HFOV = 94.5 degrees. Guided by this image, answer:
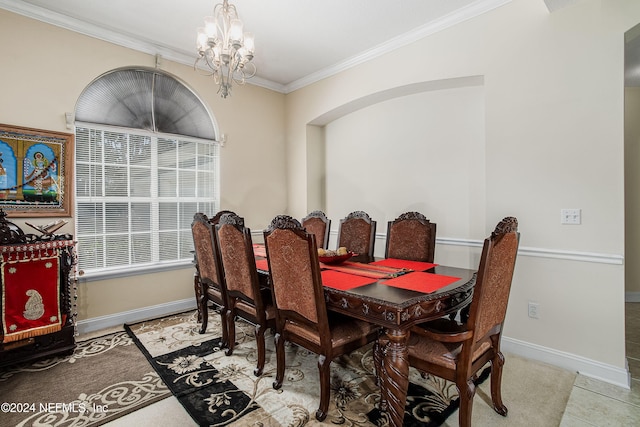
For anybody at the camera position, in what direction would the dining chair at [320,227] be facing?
facing the viewer and to the left of the viewer

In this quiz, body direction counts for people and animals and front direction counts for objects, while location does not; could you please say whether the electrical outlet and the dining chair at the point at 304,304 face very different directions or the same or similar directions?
very different directions

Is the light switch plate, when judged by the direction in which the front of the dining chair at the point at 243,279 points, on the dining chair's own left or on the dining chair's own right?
on the dining chair's own right

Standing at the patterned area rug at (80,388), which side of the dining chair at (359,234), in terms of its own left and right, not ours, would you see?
front

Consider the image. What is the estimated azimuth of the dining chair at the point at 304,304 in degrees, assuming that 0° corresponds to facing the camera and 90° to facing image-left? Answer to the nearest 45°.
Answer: approximately 225°

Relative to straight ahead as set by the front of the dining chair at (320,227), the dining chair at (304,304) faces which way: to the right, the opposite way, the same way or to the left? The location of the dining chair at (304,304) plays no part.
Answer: the opposite way

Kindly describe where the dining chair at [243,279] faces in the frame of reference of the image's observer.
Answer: facing away from the viewer and to the right of the viewer

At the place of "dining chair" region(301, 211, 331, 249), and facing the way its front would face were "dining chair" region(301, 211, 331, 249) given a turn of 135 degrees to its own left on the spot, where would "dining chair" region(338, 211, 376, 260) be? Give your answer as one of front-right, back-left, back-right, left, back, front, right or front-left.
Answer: front-right

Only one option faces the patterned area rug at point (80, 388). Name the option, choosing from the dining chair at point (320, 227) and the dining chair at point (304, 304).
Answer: the dining chair at point (320, 227)
